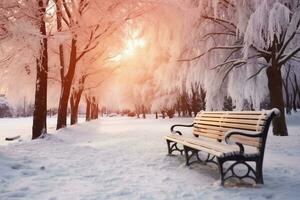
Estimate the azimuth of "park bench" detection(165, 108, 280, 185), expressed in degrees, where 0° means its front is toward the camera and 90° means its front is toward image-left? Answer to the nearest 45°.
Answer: approximately 45°
